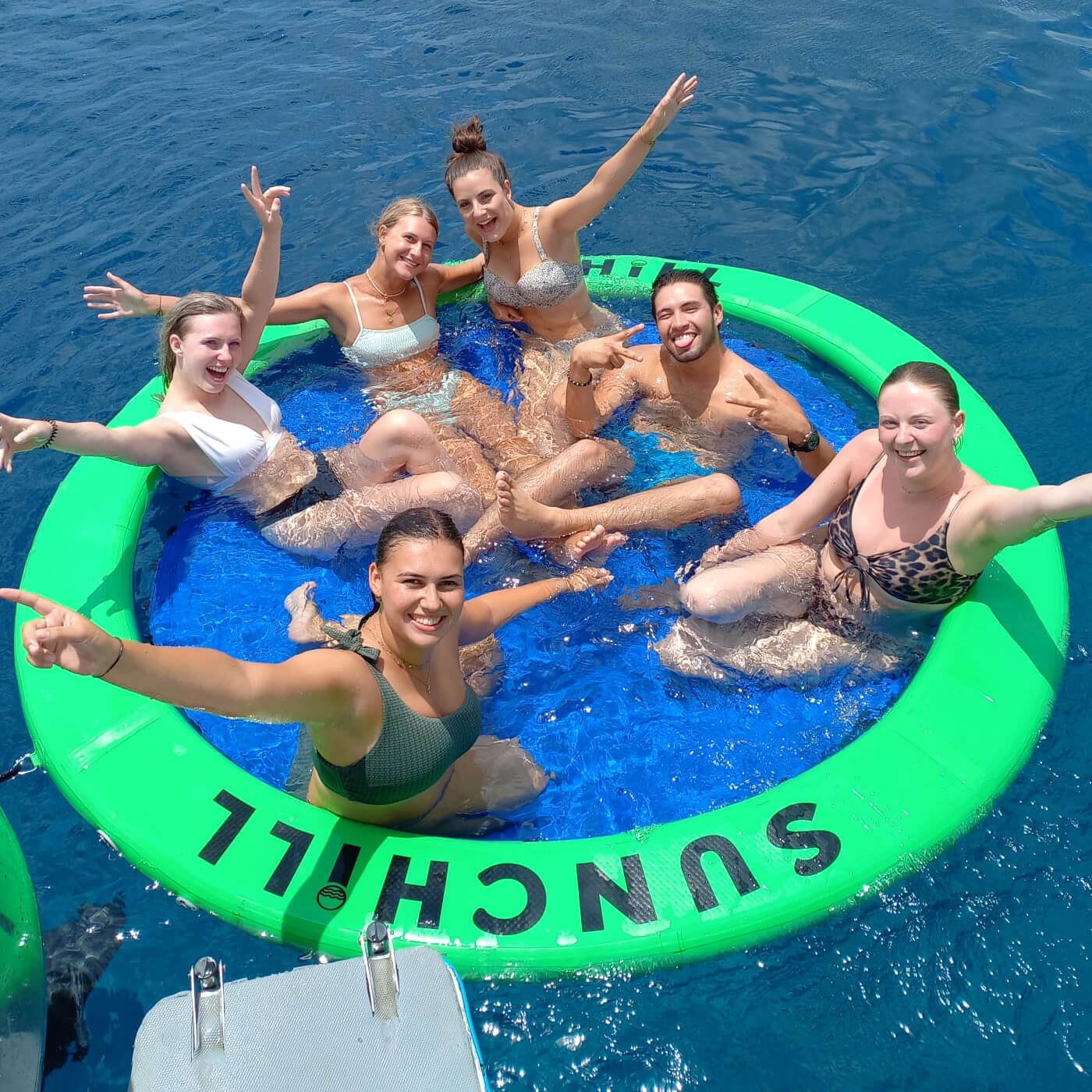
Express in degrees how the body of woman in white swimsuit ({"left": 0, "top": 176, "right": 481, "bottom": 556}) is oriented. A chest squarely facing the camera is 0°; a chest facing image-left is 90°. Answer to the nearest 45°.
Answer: approximately 315°

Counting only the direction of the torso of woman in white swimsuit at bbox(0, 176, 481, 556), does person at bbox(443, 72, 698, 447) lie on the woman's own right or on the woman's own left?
on the woman's own left

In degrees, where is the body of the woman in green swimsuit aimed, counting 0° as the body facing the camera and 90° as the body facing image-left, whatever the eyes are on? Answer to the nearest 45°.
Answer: approximately 315°

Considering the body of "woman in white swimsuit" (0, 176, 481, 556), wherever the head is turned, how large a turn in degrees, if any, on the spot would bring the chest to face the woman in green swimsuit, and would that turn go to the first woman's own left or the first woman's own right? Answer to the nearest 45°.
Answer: approximately 45° to the first woman's own right
